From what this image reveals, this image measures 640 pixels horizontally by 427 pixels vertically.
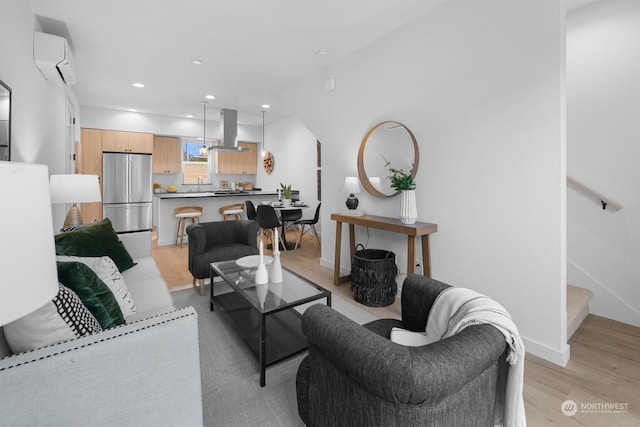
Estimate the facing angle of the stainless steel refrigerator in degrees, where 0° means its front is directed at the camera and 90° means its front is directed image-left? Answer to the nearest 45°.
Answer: approximately 0°

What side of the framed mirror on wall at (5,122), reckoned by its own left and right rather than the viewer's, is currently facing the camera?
right

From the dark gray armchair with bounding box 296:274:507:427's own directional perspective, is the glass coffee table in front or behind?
in front

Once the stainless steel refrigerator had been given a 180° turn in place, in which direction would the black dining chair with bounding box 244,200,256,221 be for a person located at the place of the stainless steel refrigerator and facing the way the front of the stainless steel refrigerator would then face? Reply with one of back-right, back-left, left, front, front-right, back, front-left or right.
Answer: back-right

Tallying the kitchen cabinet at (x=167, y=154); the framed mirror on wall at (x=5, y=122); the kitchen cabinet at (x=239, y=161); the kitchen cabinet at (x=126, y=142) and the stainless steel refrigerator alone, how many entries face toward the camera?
4

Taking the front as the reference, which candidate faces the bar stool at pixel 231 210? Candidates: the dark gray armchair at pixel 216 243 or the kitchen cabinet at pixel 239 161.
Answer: the kitchen cabinet

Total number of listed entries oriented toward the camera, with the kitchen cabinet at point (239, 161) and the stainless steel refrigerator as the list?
2
